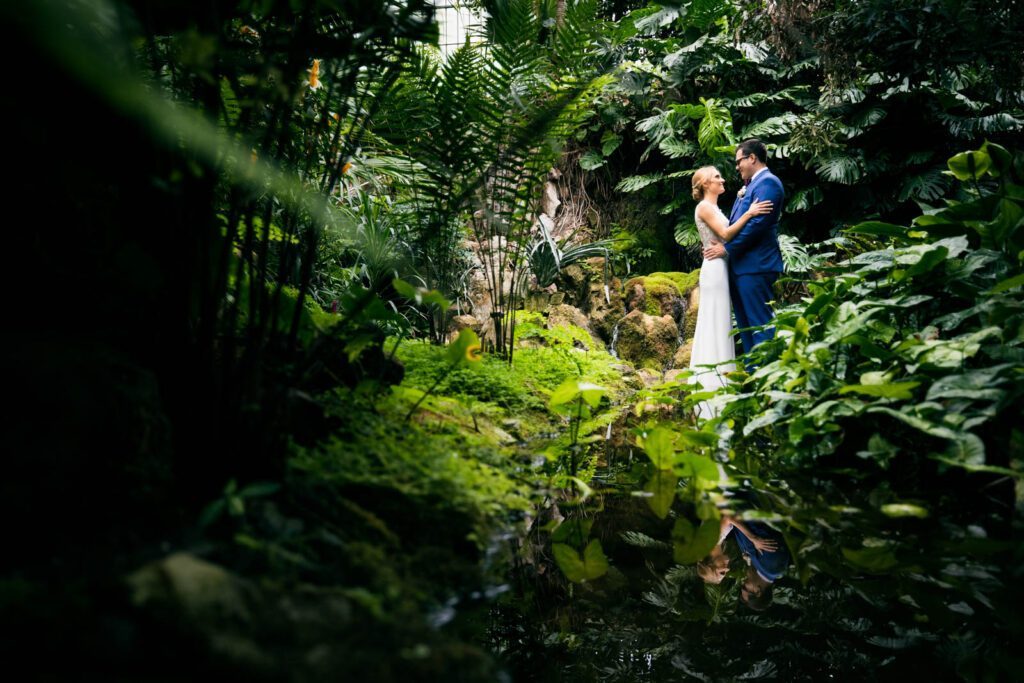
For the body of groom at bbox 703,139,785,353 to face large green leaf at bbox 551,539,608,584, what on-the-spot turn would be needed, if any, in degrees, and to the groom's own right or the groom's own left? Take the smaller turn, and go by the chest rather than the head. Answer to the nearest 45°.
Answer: approximately 90° to the groom's own left

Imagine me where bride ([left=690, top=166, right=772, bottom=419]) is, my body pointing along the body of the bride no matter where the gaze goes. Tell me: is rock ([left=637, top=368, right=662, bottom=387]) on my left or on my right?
on my left

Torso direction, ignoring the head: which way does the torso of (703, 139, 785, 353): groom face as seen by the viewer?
to the viewer's left

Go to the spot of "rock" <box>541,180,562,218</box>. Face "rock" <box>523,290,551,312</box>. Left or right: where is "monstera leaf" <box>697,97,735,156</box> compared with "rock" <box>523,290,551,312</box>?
left

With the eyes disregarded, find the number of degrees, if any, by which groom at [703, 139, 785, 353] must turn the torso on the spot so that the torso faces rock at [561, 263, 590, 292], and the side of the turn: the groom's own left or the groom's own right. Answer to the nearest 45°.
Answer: approximately 45° to the groom's own right

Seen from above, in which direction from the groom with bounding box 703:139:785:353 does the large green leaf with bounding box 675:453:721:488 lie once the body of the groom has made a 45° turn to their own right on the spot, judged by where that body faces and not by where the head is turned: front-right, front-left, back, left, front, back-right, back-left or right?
back-left

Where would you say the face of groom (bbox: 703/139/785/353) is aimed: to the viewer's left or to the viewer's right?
to the viewer's left

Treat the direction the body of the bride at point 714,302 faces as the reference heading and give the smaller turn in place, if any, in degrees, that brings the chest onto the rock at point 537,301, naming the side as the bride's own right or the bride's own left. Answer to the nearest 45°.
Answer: approximately 135° to the bride's own left

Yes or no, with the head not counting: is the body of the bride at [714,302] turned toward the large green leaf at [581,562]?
no

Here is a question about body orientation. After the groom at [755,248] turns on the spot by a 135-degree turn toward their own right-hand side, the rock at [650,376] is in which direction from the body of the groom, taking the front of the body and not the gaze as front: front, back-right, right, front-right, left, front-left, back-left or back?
left

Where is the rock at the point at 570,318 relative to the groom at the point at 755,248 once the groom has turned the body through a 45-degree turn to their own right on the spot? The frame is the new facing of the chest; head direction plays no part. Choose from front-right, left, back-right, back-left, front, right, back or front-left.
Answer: front

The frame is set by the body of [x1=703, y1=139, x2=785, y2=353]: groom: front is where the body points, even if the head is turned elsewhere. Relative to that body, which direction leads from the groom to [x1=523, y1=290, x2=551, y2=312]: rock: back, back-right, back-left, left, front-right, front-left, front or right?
front-right

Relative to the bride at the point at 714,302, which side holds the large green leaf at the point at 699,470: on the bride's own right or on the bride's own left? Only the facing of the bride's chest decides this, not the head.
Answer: on the bride's own right

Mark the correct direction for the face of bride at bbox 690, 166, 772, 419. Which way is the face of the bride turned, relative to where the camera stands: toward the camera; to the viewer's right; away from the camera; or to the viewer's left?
to the viewer's right

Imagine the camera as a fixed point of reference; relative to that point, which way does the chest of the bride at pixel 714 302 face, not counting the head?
to the viewer's right

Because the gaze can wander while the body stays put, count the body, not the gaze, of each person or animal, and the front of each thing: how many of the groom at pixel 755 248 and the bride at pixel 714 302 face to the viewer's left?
1

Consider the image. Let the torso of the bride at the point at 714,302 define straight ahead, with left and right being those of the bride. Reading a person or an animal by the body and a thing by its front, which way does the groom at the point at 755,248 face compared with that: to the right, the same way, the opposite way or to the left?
the opposite way

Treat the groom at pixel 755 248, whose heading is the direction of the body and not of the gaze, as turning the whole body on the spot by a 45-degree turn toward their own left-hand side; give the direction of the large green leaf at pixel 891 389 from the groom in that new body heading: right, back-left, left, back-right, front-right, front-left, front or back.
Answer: front-left
